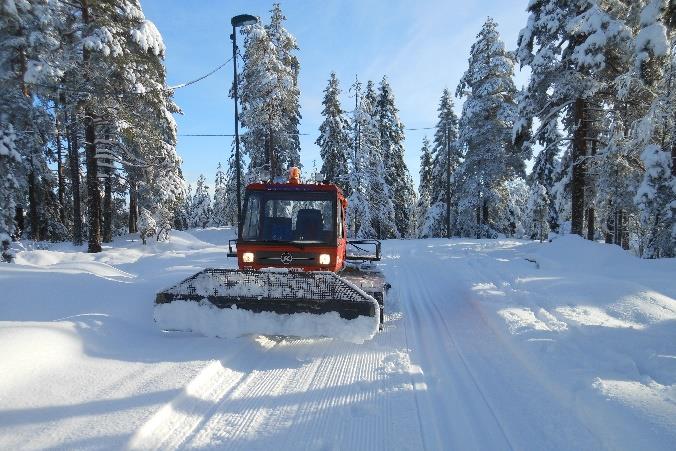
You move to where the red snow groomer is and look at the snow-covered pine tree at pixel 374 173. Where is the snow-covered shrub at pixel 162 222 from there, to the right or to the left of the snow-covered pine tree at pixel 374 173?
left

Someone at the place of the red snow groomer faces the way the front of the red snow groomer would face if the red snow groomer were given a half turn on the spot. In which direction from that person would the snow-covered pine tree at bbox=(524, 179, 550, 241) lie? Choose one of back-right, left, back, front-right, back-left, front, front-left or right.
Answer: front-right

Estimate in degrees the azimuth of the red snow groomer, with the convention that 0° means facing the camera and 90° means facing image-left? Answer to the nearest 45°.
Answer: approximately 0°

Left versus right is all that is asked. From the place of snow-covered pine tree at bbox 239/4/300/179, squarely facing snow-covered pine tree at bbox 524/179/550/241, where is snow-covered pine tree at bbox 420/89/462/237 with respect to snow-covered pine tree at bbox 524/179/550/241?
left

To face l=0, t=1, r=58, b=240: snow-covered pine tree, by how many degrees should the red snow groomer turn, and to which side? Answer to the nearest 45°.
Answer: approximately 135° to its right

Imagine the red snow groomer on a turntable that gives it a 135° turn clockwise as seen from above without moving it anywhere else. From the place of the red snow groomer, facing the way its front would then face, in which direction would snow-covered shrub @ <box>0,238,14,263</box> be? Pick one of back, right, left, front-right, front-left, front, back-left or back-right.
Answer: front

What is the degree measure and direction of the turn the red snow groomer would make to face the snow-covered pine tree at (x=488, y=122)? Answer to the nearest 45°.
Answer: approximately 135° to its left

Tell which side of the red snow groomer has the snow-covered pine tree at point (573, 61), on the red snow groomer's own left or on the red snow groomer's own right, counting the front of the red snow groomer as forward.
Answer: on the red snow groomer's own left

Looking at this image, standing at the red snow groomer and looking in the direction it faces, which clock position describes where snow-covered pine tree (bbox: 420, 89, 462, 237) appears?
The snow-covered pine tree is roughly at 7 o'clock from the red snow groomer.

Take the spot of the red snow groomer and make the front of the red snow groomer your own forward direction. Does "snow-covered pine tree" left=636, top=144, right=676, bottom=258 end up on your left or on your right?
on your left

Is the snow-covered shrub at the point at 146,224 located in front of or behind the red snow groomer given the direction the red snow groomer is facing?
behind

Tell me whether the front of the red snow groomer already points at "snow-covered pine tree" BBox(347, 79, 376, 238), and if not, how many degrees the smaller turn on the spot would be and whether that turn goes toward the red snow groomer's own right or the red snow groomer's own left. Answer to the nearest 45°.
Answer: approximately 180°
